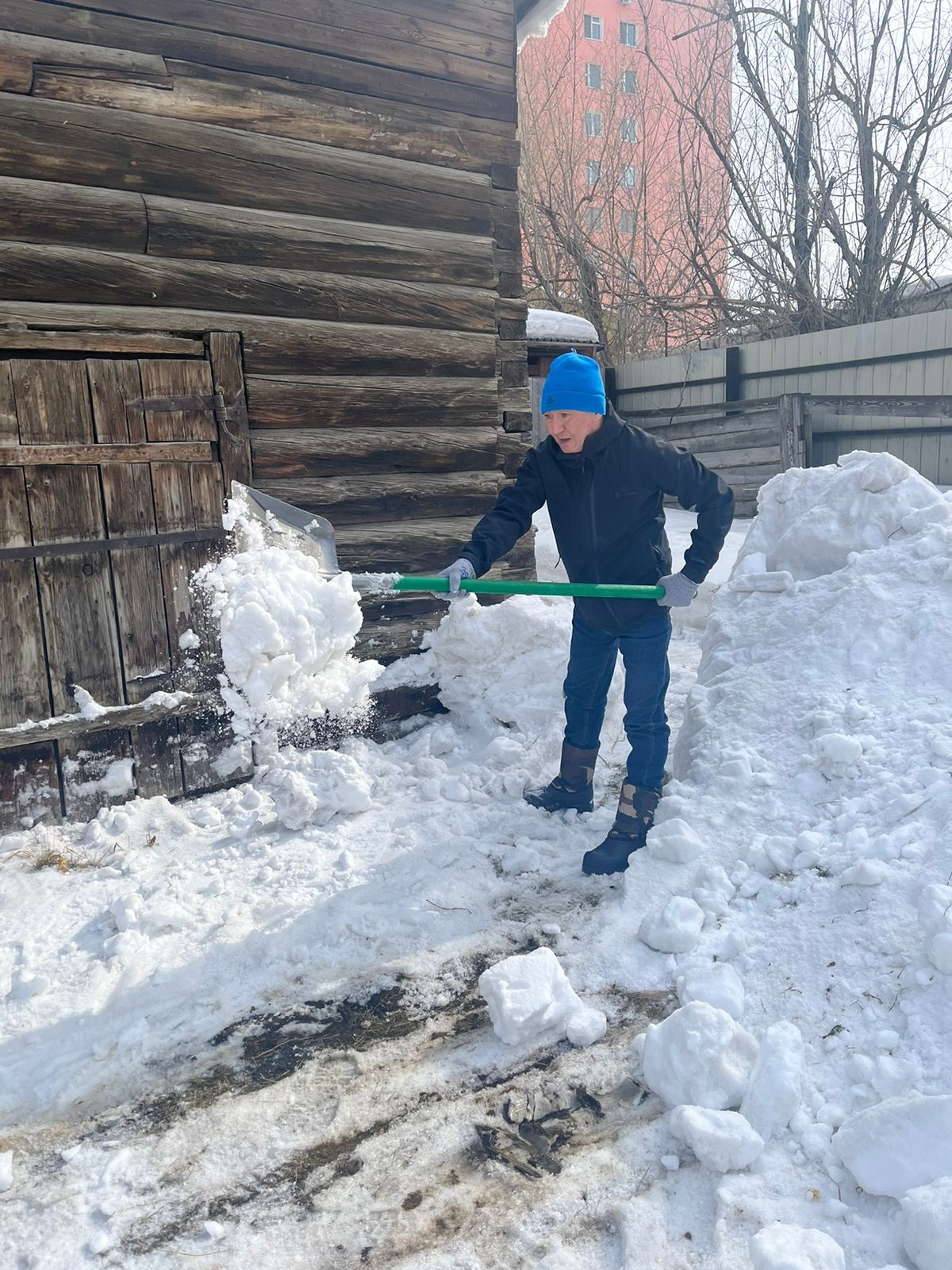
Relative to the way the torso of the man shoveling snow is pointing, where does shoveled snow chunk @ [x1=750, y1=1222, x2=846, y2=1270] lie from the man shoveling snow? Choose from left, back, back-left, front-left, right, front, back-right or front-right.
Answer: front-left

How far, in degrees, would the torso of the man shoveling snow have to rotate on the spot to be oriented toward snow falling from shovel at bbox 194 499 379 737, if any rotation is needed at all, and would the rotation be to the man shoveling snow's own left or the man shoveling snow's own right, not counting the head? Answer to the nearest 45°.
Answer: approximately 45° to the man shoveling snow's own right

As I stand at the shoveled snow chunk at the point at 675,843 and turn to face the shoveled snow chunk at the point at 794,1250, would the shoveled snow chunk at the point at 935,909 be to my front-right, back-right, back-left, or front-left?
front-left

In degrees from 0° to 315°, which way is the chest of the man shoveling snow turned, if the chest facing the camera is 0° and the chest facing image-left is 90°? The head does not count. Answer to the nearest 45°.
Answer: approximately 45°

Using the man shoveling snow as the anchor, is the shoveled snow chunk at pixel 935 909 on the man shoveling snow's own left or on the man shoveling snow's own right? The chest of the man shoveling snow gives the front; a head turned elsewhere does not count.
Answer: on the man shoveling snow's own left

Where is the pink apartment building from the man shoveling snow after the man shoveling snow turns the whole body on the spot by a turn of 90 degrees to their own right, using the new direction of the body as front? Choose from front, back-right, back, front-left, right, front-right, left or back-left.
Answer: front-right

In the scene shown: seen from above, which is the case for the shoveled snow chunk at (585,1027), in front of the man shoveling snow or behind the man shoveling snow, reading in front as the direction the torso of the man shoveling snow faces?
in front

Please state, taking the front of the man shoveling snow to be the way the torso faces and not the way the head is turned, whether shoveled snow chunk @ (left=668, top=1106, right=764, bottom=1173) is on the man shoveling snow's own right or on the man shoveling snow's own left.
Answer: on the man shoveling snow's own left
